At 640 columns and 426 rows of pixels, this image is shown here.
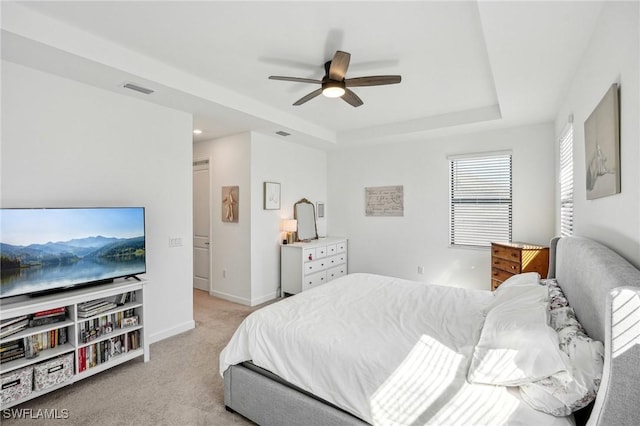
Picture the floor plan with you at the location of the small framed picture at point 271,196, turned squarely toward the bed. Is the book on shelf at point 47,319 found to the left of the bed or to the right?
right

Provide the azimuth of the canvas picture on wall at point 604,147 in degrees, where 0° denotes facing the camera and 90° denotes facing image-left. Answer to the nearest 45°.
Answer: approximately 90°

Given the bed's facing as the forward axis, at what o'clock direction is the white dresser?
The white dresser is roughly at 2 o'clock from the bed.

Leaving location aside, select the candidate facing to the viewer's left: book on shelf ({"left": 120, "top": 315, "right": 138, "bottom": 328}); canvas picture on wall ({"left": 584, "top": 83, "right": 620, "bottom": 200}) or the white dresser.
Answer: the canvas picture on wall

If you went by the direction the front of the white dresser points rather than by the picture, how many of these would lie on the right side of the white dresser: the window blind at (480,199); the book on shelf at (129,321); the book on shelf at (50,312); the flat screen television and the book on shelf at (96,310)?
4

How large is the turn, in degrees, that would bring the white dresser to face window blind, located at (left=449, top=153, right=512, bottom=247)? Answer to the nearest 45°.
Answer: approximately 45° to its left

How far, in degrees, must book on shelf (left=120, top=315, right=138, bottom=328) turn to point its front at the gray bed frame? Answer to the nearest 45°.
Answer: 0° — it already faces it

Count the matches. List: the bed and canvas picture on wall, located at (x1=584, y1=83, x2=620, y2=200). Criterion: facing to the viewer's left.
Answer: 2

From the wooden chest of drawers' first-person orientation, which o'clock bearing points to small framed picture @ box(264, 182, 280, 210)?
The small framed picture is roughly at 1 o'clock from the wooden chest of drawers.

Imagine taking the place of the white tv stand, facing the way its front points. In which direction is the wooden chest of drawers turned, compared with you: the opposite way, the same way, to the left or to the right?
the opposite way

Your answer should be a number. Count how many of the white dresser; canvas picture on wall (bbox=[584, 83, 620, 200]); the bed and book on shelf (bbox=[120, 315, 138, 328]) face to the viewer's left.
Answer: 2

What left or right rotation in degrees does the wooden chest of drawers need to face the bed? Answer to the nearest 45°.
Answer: approximately 45° to its left

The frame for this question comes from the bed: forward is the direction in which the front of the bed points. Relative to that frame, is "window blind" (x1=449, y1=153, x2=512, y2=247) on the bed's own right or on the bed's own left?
on the bed's own right

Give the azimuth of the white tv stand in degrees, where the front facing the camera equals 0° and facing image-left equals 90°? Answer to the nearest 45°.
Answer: approximately 315°
